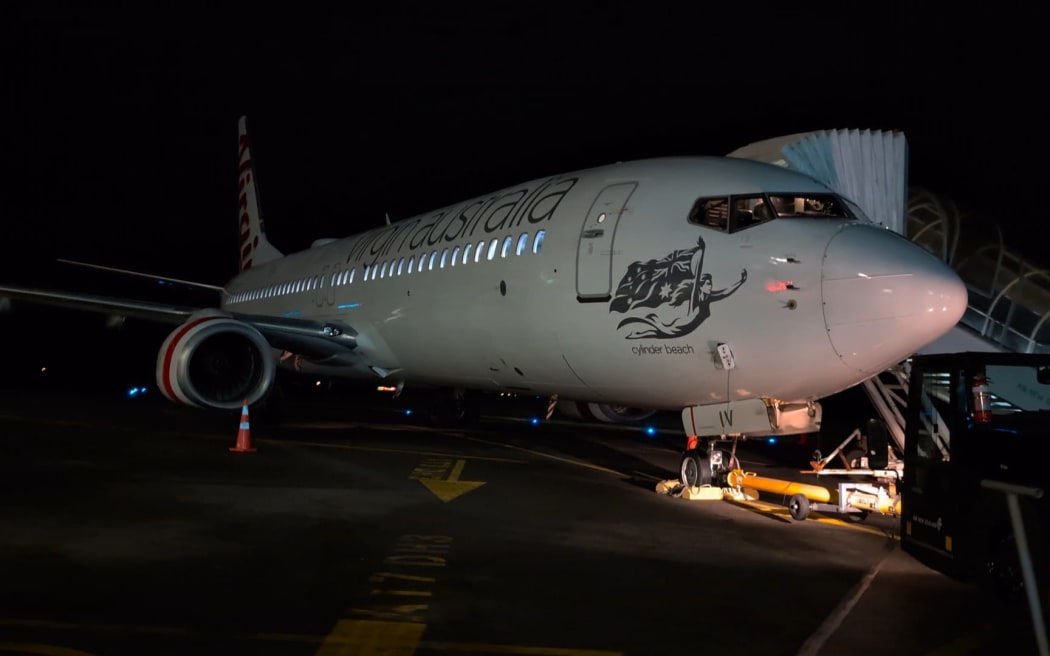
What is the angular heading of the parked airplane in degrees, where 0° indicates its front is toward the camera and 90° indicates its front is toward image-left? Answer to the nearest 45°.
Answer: approximately 315°

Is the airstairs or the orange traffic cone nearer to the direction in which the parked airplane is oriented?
the airstairs

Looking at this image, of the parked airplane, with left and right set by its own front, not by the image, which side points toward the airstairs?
front
